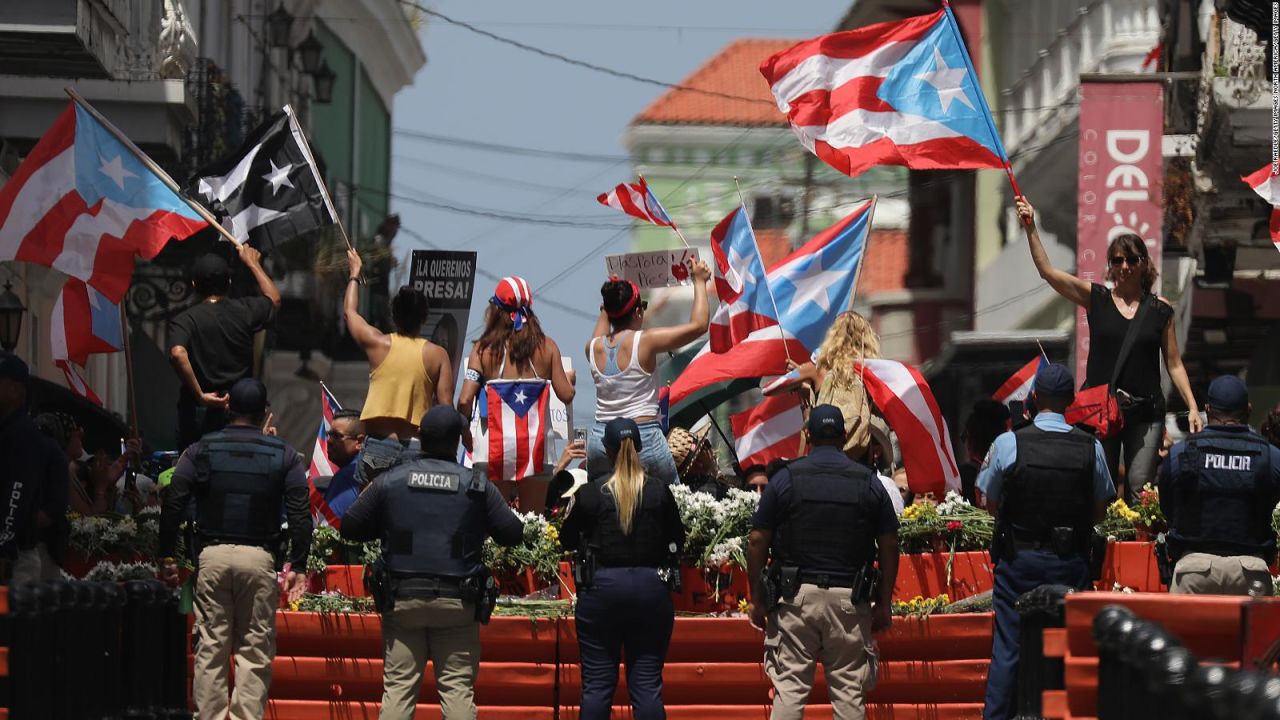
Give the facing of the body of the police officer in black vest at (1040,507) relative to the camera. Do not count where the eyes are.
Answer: away from the camera

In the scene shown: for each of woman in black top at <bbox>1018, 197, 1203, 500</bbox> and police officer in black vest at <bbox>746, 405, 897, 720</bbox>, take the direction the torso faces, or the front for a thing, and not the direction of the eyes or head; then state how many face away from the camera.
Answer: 1

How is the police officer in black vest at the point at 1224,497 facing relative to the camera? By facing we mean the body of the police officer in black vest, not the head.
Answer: away from the camera

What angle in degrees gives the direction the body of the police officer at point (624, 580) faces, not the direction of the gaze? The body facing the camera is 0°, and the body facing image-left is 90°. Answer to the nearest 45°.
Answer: approximately 180°

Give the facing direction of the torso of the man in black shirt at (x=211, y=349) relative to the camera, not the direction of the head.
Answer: away from the camera

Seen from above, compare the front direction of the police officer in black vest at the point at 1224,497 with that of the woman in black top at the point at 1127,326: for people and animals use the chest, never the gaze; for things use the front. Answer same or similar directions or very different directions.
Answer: very different directions

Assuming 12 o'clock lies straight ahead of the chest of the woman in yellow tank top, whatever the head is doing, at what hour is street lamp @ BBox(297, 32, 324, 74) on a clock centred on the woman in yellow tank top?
The street lamp is roughly at 12 o'clock from the woman in yellow tank top.

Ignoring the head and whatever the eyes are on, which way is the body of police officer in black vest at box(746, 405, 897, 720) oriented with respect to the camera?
away from the camera

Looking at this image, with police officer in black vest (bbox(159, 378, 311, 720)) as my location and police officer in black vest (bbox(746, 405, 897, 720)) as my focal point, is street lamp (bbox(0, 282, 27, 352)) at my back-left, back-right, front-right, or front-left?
back-left

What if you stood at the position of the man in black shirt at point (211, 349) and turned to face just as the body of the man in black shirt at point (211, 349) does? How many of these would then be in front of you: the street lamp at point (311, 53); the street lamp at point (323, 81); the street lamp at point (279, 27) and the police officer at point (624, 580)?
3
